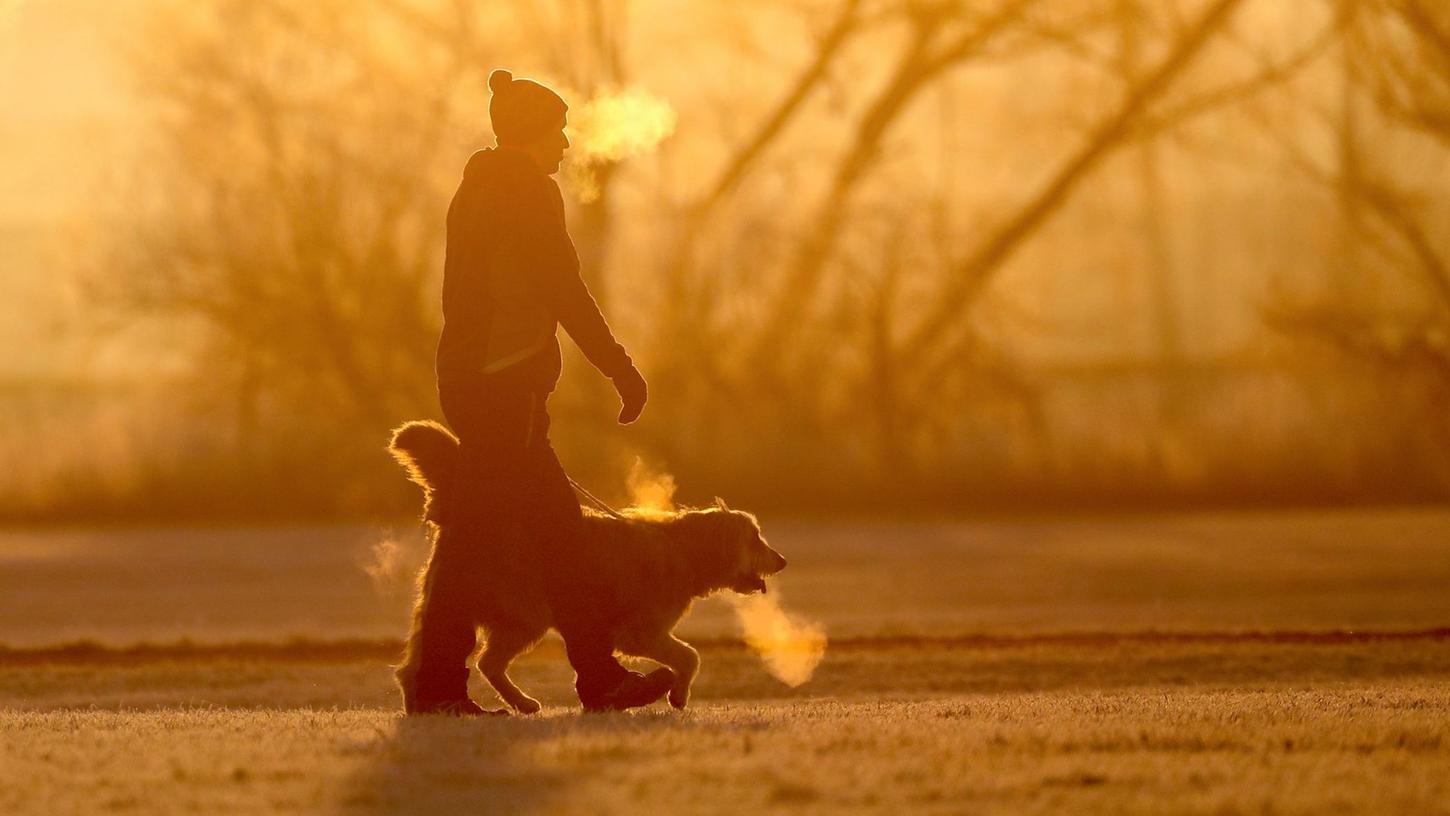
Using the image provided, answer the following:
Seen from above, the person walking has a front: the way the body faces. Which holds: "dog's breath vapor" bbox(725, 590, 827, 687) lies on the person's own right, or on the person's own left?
on the person's own left

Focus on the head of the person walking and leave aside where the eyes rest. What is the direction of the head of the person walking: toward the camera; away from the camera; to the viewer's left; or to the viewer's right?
to the viewer's right

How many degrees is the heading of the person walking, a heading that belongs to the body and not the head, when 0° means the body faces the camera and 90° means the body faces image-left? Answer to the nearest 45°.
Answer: approximately 270°

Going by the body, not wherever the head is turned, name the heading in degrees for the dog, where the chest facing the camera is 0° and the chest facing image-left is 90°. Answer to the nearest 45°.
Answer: approximately 270°

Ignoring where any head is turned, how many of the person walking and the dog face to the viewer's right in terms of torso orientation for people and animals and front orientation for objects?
2
